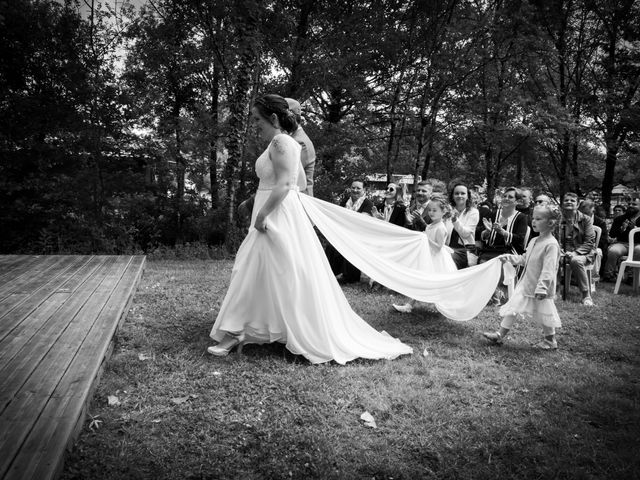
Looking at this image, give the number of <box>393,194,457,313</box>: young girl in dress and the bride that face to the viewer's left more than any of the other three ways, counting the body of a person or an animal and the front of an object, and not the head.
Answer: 2

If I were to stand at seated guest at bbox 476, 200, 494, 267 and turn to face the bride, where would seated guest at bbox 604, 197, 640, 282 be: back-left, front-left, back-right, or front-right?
back-left

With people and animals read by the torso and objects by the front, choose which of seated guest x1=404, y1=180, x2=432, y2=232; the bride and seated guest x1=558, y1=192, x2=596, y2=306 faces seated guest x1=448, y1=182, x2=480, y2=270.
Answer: seated guest x1=558, y1=192, x2=596, y2=306

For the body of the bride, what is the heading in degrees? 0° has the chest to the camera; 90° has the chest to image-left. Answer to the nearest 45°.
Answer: approximately 90°

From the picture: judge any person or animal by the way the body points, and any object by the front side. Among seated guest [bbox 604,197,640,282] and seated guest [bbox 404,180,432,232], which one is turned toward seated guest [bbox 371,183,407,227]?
seated guest [bbox 604,197,640,282]

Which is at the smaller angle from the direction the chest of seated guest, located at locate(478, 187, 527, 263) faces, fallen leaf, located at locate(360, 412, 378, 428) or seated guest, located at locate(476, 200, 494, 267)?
the fallen leaf

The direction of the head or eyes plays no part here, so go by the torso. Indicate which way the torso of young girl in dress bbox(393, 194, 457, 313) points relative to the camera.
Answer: to the viewer's left

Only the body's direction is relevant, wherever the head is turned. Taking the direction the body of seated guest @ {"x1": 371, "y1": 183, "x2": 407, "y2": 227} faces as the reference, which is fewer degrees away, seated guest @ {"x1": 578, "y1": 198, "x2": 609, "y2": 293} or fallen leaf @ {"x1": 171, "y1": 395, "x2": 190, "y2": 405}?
the fallen leaf

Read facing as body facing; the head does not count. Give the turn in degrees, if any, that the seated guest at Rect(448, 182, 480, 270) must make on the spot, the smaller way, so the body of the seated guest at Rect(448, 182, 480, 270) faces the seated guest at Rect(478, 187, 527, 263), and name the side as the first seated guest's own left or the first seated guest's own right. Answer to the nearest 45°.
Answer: approximately 135° to the first seated guest's own left
